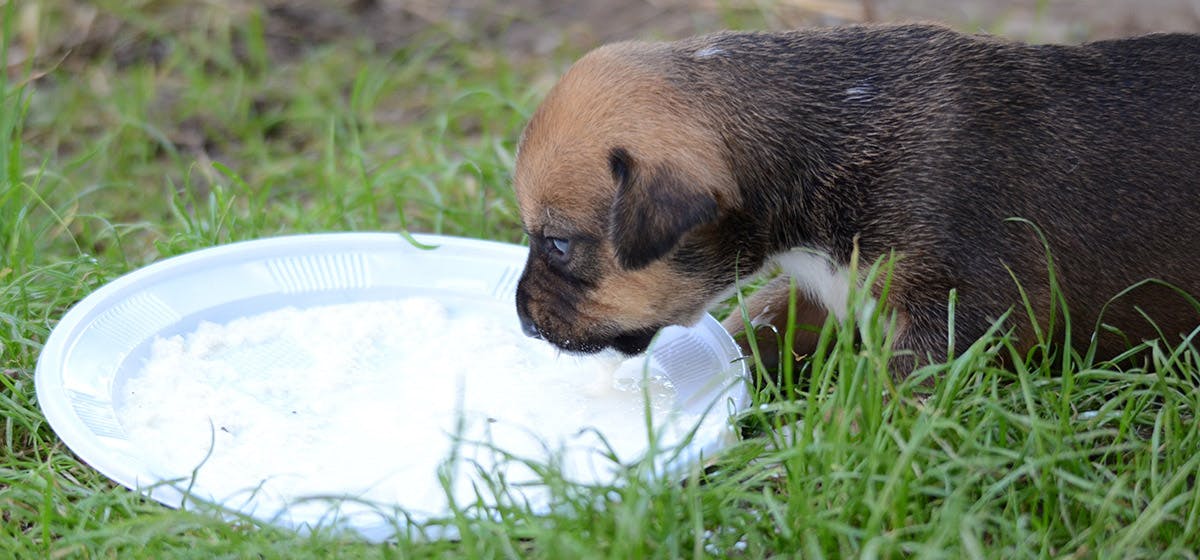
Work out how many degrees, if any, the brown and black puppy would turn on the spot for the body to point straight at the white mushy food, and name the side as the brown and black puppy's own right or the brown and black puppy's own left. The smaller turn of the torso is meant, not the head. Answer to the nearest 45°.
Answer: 0° — it already faces it

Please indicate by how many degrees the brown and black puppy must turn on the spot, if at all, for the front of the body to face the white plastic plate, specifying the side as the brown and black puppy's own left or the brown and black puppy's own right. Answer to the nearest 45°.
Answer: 0° — it already faces it

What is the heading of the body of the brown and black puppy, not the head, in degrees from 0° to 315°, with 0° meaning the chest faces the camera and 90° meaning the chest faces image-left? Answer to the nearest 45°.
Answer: approximately 90°
